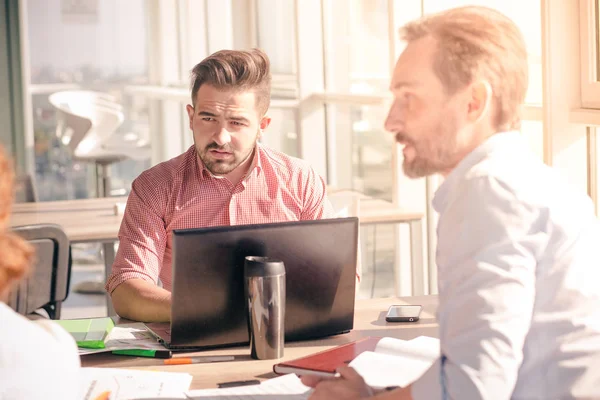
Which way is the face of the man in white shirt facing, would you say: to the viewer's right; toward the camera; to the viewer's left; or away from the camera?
to the viewer's left

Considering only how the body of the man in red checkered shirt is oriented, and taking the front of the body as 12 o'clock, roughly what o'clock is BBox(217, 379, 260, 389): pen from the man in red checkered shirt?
The pen is roughly at 12 o'clock from the man in red checkered shirt.

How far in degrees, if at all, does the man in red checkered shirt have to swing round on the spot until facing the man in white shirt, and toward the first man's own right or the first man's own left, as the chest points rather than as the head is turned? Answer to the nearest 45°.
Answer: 0° — they already face them

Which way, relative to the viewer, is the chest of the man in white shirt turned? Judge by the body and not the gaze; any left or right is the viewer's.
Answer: facing to the left of the viewer

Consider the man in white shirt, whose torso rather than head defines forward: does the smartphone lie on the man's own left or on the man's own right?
on the man's own right

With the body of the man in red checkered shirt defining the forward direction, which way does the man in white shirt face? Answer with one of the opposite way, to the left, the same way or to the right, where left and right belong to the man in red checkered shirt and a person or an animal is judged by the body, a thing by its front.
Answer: to the right

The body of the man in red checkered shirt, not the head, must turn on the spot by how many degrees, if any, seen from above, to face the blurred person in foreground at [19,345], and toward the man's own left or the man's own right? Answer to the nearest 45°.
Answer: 0° — they already face them

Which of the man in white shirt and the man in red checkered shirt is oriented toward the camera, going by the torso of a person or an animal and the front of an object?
the man in red checkered shirt

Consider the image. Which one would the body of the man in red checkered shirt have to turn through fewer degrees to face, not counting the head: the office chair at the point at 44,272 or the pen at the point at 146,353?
the pen

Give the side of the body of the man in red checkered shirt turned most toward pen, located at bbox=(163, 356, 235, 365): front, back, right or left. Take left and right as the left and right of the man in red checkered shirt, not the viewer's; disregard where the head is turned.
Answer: front

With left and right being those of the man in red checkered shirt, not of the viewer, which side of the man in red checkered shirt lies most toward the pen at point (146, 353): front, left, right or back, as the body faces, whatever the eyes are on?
front

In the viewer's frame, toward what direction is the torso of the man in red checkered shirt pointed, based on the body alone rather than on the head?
toward the camera

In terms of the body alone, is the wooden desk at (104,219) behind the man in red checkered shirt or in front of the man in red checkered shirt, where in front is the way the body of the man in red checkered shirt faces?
behind

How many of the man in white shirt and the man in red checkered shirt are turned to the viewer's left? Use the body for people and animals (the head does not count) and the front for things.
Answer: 1
